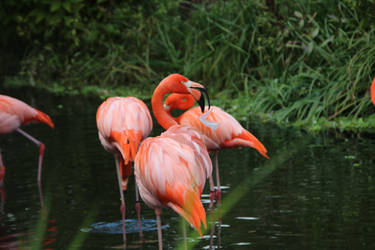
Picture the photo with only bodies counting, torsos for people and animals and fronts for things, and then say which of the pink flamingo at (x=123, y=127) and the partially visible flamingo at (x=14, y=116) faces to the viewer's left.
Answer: the partially visible flamingo

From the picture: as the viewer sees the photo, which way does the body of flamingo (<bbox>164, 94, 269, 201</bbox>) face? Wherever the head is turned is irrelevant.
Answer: to the viewer's left

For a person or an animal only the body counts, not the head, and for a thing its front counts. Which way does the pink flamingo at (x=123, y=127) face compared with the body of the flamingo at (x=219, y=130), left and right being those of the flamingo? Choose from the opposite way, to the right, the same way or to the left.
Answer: to the right

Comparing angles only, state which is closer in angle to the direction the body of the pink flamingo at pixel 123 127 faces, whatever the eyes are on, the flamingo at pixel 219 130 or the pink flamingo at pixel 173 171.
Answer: the flamingo

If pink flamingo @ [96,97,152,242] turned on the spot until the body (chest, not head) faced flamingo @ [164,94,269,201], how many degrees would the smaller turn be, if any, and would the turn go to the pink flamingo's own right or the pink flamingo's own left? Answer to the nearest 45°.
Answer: approximately 45° to the pink flamingo's own right

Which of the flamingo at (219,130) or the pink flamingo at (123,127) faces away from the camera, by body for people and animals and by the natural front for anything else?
the pink flamingo

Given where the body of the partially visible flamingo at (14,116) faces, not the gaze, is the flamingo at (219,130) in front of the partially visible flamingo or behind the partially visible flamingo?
behind

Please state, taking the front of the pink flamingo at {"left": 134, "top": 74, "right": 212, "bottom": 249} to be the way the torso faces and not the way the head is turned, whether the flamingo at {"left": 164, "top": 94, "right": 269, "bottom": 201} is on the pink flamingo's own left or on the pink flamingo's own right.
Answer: on the pink flamingo's own right

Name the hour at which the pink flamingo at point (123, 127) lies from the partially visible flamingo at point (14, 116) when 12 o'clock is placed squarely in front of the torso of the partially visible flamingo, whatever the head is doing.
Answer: The pink flamingo is roughly at 8 o'clock from the partially visible flamingo.

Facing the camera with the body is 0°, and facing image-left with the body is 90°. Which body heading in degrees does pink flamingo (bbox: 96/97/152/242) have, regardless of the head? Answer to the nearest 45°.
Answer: approximately 180°

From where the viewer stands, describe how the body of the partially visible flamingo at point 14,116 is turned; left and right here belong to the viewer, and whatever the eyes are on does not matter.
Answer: facing to the left of the viewer

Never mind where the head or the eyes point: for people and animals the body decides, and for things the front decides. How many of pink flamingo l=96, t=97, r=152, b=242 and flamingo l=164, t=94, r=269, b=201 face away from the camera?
1

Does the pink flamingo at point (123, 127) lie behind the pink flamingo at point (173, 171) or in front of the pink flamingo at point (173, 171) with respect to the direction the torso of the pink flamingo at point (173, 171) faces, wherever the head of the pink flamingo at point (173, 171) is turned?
in front

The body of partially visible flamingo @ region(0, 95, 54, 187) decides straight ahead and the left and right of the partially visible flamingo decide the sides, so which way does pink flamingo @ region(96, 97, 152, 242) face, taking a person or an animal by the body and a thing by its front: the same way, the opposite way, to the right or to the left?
to the right

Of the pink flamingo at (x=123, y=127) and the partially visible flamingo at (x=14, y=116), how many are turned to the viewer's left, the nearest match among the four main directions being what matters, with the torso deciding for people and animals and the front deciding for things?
1
